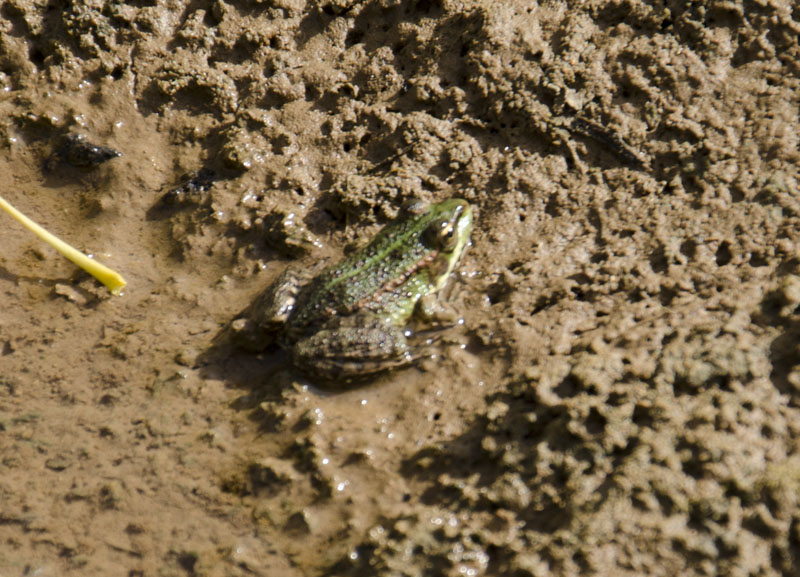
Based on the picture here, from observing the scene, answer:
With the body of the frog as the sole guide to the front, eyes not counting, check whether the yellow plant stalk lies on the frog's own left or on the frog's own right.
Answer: on the frog's own left

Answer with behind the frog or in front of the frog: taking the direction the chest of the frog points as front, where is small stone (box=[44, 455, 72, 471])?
behind

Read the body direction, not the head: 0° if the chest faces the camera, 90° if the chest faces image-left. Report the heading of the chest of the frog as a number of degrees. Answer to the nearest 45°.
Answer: approximately 225°
